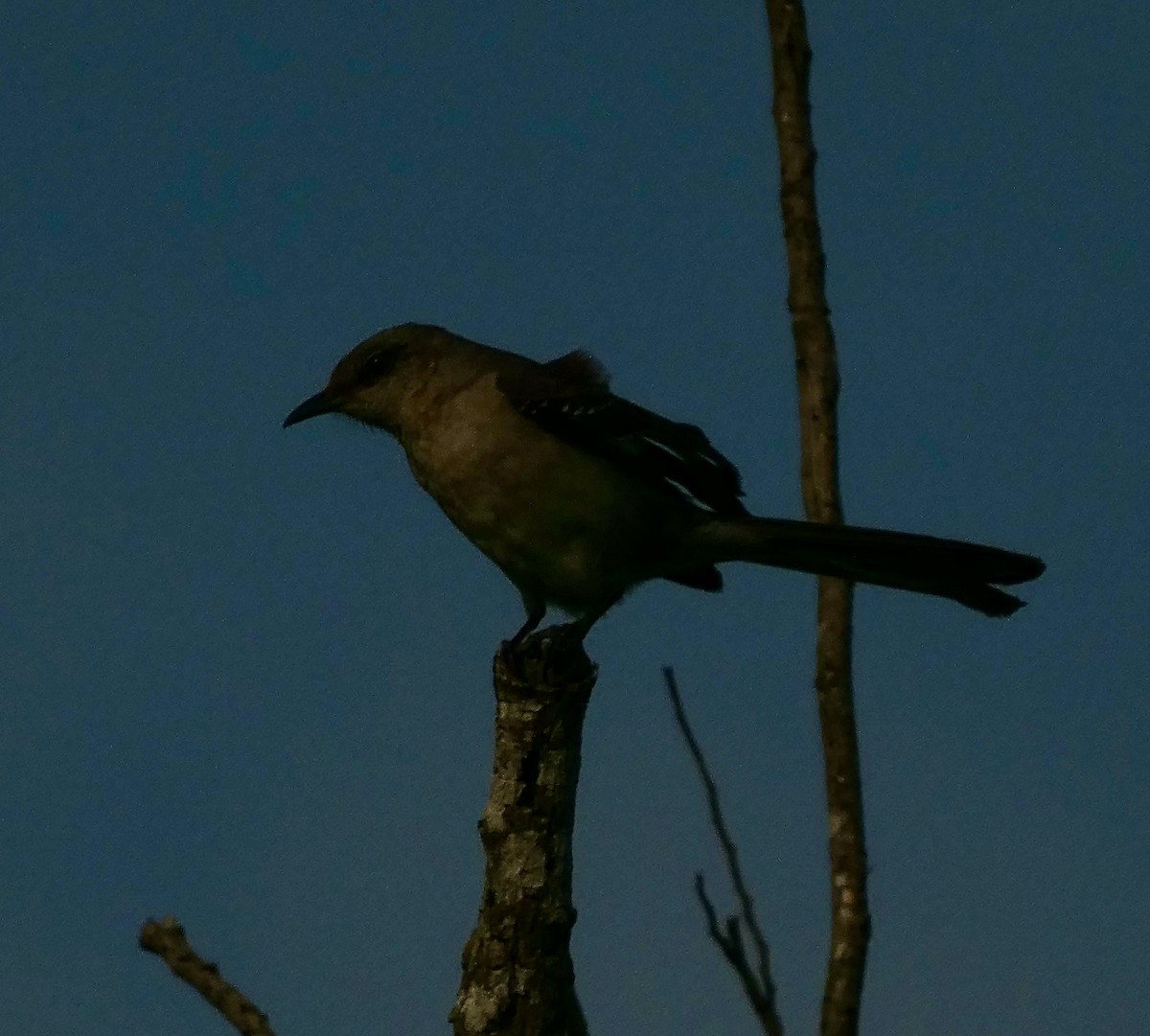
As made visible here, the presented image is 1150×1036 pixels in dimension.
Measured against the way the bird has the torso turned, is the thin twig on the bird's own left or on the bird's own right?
on the bird's own right

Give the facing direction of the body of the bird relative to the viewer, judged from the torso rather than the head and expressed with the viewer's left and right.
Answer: facing to the left of the viewer
